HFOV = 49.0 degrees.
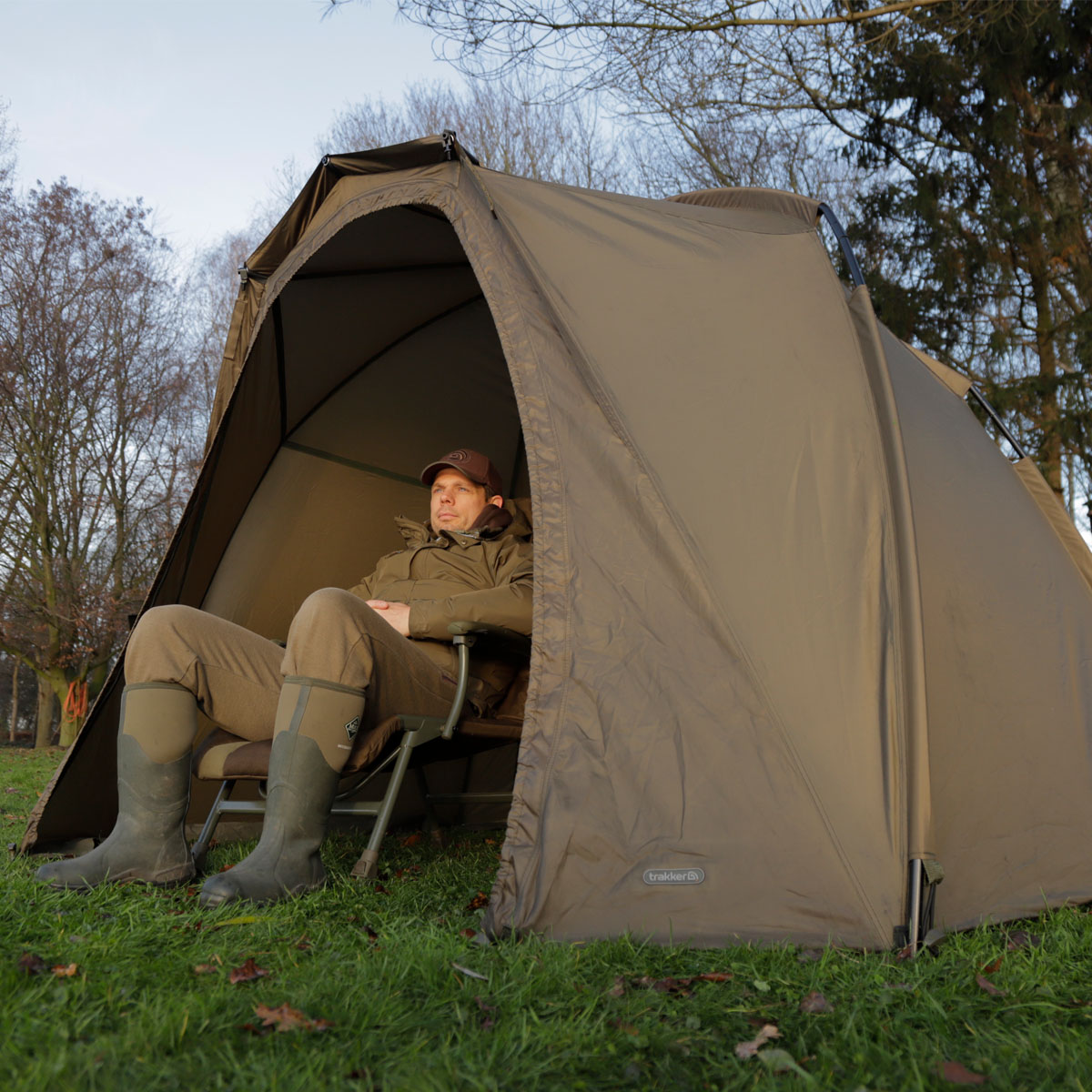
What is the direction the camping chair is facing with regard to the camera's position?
facing the viewer and to the left of the viewer

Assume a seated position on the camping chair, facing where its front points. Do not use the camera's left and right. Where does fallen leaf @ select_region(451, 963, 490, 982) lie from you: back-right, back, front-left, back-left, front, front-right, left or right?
front-left

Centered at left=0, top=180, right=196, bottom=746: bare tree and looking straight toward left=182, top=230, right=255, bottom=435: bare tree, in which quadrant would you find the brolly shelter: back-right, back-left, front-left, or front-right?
back-right

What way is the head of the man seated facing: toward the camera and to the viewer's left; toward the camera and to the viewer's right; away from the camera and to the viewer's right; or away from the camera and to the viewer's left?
toward the camera and to the viewer's left

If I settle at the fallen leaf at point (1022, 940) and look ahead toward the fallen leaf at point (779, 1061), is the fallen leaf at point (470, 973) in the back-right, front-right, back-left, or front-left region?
front-right

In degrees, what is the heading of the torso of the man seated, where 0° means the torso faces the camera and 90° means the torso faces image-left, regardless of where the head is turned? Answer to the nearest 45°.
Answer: approximately 45°

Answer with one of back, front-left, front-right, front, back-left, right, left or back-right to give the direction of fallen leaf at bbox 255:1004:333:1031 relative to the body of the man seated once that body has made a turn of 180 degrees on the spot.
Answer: back-right

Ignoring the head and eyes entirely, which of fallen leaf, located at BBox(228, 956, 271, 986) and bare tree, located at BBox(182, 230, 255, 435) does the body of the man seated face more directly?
the fallen leaf

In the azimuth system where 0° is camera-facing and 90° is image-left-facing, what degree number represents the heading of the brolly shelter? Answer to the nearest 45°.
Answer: approximately 45°

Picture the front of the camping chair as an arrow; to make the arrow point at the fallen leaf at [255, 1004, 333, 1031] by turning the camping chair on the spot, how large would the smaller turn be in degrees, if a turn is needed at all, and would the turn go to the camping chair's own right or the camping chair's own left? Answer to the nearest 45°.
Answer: approximately 45° to the camping chair's own left

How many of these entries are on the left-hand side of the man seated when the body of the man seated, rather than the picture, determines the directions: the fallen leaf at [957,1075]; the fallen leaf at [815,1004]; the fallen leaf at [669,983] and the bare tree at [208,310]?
3

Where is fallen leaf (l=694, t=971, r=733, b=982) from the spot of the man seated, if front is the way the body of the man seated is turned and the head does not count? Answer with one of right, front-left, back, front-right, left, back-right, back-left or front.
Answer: left
